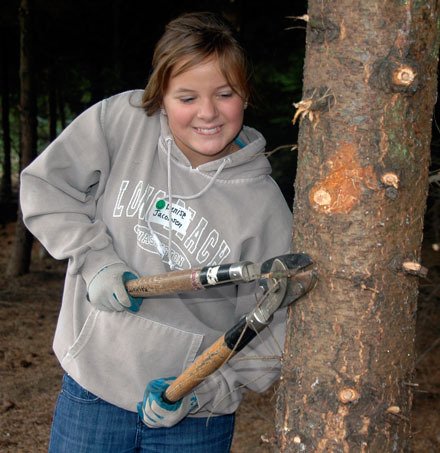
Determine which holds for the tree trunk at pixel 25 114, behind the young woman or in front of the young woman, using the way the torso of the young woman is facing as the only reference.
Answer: behind

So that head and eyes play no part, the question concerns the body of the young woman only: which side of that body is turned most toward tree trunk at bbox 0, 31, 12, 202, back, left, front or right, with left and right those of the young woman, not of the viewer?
back

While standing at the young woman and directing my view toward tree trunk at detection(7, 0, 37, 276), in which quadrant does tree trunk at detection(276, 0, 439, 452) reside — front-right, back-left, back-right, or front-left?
back-right

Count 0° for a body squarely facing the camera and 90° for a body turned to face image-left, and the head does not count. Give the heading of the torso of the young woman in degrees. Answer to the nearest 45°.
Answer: approximately 0°

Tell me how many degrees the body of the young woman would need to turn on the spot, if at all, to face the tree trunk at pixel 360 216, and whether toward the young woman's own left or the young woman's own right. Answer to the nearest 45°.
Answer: approximately 45° to the young woman's own left
